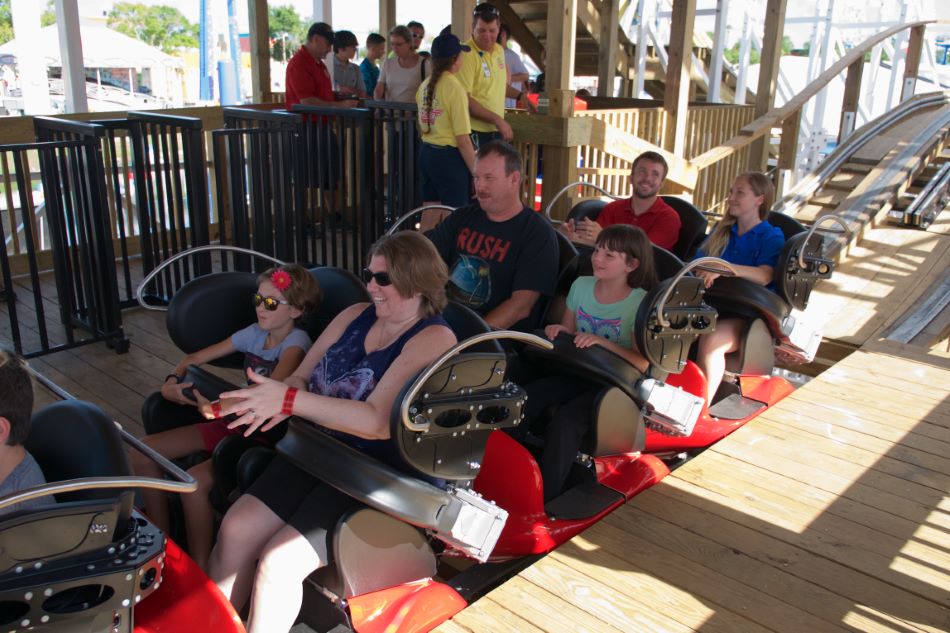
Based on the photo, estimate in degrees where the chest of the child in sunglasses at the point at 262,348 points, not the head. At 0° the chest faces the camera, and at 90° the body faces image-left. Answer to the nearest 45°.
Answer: approximately 45°

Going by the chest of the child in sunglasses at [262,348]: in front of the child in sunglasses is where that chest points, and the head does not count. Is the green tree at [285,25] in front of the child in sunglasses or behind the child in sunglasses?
behind

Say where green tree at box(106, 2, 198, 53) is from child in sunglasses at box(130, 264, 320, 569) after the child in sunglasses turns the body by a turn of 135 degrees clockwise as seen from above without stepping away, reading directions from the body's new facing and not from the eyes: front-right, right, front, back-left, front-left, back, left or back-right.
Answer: front

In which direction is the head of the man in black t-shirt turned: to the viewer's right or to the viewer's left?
to the viewer's left

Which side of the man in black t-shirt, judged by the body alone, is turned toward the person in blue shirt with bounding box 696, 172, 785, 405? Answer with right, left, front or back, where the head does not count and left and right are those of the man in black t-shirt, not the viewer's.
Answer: back

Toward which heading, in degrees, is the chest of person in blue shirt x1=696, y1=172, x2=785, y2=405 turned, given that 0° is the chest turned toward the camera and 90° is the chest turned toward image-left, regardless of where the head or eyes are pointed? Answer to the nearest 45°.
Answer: approximately 45°

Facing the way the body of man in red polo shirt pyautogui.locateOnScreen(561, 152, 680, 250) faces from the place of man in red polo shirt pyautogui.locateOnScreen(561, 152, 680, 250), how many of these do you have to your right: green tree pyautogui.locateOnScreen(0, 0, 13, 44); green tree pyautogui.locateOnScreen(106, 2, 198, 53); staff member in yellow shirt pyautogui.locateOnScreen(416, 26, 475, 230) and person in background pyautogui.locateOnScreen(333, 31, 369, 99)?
4

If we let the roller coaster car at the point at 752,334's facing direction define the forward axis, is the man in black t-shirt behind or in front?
in front

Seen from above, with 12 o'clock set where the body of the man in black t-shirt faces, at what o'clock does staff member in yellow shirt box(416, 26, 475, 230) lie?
The staff member in yellow shirt is roughly at 4 o'clock from the man in black t-shirt.

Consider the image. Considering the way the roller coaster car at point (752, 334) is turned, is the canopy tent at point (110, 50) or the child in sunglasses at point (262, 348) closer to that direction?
the child in sunglasses

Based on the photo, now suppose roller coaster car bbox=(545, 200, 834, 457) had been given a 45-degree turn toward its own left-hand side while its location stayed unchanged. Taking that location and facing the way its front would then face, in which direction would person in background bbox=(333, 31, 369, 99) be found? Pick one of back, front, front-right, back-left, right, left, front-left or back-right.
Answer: back-right
